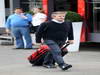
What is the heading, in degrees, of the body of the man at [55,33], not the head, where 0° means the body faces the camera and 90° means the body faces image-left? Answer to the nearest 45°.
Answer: approximately 315°

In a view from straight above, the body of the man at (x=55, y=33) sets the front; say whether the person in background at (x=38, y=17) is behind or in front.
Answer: behind

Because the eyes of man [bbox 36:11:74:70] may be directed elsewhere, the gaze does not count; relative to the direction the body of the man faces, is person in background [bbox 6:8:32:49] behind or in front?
behind
